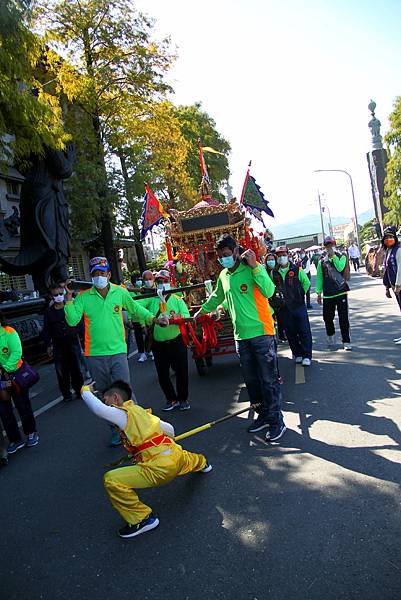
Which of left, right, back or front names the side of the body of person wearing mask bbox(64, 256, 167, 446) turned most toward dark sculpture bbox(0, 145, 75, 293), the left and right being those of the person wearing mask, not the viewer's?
back

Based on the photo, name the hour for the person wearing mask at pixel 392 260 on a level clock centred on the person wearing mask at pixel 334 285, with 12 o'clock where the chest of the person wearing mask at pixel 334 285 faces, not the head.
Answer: the person wearing mask at pixel 392 260 is roughly at 9 o'clock from the person wearing mask at pixel 334 285.

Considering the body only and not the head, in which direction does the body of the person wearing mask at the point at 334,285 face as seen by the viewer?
toward the camera

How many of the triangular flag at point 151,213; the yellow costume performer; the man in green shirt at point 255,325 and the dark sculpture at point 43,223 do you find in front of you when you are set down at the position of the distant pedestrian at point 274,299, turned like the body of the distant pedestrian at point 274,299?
2

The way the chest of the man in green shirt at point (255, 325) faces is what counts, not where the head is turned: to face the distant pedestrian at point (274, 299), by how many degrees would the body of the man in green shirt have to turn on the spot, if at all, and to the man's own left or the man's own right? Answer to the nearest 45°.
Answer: approximately 135° to the man's own right

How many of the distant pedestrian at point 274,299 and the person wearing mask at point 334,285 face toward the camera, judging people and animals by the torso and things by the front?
2

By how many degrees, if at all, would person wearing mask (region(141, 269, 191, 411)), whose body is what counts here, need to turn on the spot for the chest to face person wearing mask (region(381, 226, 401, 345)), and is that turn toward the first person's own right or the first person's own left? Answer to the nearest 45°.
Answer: approximately 90° to the first person's own left

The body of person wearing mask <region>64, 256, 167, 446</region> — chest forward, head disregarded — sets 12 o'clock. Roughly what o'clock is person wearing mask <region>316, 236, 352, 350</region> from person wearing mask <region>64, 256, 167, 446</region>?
person wearing mask <region>316, 236, 352, 350</region> is roughly at 8 o'clock from person wearing mask <region>64, 256, 167, 446</region>.

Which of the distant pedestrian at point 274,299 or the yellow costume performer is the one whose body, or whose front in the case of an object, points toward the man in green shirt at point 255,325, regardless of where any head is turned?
the distant pedestrian

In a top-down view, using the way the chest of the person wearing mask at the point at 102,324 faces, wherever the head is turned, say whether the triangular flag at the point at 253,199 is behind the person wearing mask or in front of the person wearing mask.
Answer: behind

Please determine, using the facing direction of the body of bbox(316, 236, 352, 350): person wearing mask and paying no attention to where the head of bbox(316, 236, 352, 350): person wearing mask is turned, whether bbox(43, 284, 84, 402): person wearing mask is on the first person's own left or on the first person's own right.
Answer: on the first person's own right

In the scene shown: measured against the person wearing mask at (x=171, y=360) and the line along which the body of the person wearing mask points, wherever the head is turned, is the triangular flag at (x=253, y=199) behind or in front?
behind

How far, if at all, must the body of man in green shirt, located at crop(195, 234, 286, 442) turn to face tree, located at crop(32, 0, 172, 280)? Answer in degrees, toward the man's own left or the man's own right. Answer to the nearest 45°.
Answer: approximately 135° to the man's own right

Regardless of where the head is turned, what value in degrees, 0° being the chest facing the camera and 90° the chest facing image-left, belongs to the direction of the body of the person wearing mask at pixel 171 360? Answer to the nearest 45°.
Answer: approximately 0°
